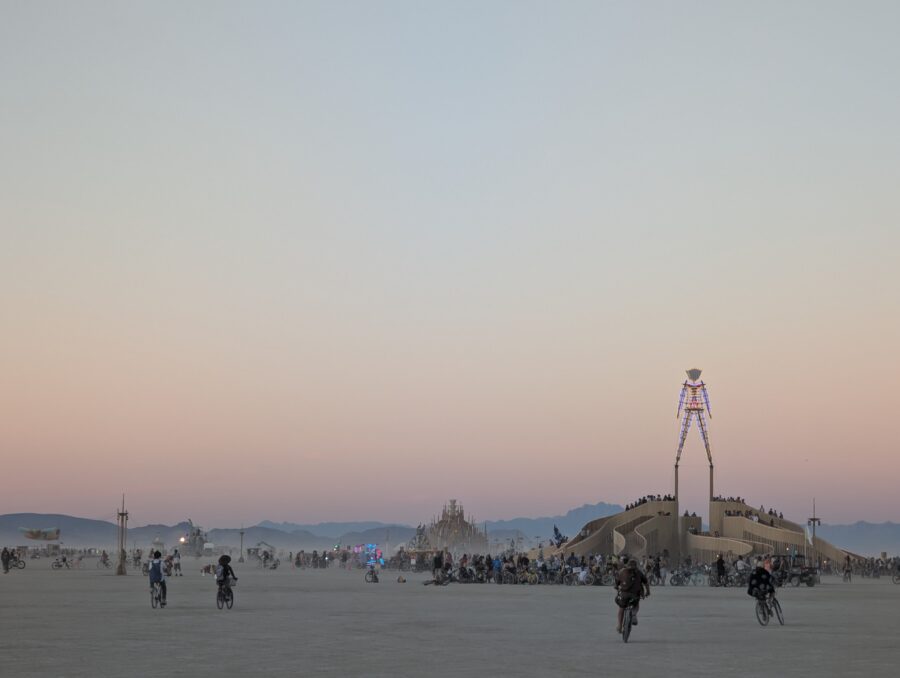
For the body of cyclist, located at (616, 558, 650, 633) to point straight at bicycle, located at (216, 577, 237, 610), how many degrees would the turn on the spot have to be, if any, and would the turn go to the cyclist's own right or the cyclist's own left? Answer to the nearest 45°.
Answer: approximately 45° to the cyclist's own left

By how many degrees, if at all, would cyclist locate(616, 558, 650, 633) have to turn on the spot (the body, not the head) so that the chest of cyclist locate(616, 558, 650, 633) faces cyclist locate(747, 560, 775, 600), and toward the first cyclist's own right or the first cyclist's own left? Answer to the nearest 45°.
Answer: approximately 45° to the first cyclist's own right

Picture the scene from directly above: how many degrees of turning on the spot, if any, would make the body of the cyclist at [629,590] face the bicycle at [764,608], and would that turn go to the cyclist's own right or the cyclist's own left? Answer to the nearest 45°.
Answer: approximately 45° to the cyclist's own right

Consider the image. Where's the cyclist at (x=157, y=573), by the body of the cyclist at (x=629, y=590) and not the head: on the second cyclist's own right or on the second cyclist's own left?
on the second cyclist's own left

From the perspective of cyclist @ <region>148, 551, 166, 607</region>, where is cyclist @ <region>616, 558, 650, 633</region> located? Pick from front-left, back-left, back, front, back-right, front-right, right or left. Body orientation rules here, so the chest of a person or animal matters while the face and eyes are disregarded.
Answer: back-right

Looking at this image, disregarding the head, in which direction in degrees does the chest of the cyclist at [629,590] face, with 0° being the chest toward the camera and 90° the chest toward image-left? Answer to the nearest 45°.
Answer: approximately 180°

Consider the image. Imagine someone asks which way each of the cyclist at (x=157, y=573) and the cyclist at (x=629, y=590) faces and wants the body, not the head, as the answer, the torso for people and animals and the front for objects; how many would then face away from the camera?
2

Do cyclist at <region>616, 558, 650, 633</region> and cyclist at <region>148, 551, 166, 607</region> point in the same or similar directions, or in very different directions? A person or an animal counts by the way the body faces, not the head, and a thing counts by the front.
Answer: same or similar directions

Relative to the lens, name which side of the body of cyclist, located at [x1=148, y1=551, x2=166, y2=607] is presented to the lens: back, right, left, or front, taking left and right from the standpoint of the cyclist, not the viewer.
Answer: back

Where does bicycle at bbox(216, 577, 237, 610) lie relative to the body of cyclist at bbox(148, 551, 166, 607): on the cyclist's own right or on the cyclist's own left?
on the cyclist's own right
